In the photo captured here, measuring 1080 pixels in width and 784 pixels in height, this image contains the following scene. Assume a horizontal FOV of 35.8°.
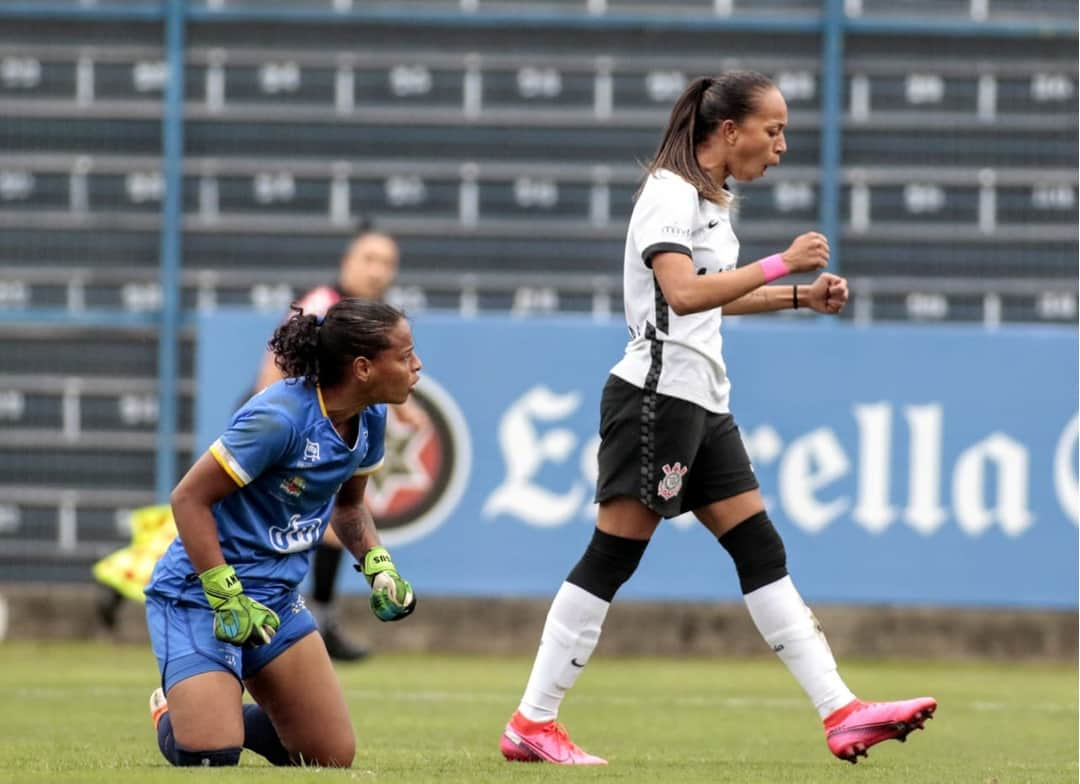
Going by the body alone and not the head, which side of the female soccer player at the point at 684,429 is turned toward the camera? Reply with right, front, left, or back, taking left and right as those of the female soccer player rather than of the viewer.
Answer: right

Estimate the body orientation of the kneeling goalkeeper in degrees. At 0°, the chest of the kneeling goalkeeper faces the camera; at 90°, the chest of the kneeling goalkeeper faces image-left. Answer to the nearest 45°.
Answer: approximately 315°

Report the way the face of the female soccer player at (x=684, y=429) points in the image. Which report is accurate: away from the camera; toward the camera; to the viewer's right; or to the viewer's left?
to the viewer's right

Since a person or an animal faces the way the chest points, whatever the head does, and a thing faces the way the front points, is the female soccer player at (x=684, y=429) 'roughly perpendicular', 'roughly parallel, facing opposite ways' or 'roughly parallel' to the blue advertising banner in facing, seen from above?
roughly perpendicular

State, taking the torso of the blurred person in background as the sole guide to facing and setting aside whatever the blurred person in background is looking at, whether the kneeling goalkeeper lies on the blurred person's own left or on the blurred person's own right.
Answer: on the blurred person's own right

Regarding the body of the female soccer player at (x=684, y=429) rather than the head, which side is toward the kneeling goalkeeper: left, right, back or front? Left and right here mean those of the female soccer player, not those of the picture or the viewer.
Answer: back

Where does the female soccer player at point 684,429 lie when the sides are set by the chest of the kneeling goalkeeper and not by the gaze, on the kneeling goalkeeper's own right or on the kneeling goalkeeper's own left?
on the kneeling goalkeeper's own left

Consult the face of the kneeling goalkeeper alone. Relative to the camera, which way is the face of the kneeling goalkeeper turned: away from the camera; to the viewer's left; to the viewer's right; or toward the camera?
to the viewer's right

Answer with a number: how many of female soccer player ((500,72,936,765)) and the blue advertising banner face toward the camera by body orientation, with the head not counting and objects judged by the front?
1

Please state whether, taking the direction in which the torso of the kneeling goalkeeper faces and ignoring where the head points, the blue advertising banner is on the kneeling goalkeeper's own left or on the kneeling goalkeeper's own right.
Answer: on the kneeling goalkeeper's own left

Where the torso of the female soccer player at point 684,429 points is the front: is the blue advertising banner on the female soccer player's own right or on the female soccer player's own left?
on the female soccer player's own left
